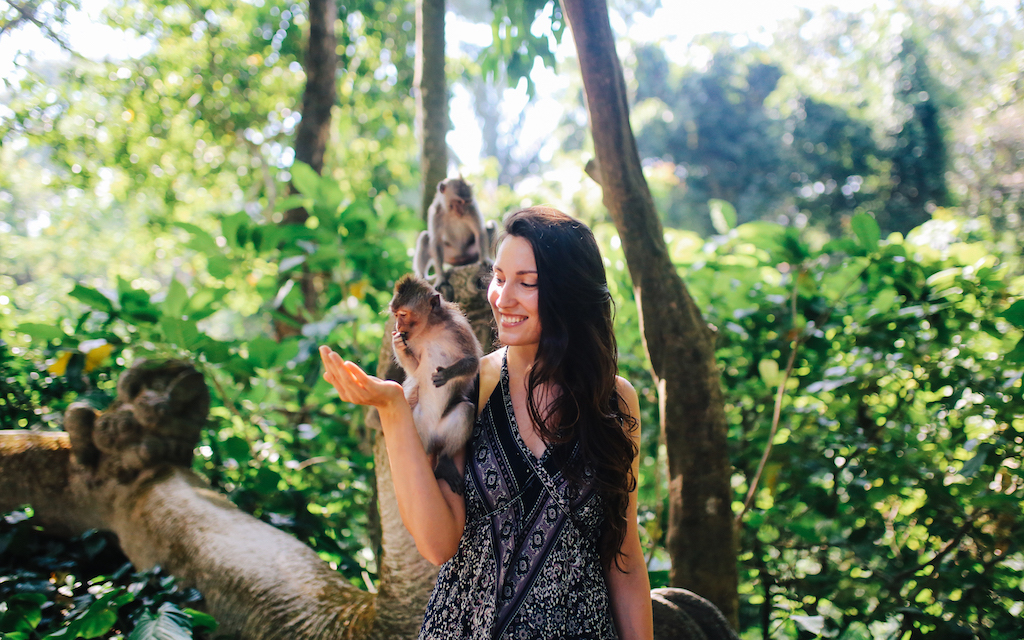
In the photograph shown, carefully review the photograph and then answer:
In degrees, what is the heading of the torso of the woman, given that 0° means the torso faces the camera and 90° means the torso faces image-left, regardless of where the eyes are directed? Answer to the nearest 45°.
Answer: approximately 45°

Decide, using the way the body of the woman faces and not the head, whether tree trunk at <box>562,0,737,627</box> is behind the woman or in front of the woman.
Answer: behind

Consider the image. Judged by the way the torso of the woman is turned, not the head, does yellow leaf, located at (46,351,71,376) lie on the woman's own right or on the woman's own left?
on the woman's own right
